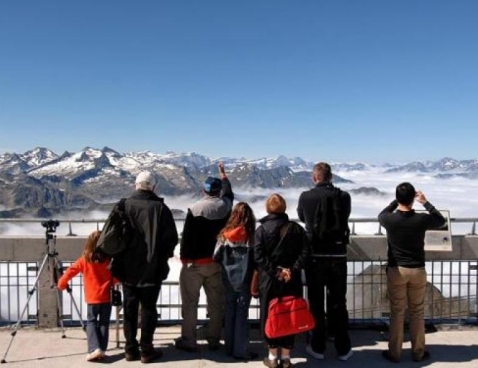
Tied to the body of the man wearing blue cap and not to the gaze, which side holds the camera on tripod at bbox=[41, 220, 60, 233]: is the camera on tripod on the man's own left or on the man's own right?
on the man's own left

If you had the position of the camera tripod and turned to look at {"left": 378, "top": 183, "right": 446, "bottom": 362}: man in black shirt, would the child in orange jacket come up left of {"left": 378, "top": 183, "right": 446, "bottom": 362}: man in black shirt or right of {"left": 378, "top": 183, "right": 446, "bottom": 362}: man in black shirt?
right

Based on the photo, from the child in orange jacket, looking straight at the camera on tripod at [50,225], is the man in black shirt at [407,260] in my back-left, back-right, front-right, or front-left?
back-right

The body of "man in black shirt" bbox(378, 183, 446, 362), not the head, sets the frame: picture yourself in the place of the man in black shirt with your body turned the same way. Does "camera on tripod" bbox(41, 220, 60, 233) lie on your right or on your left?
on your left

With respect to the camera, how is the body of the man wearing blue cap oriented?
away from the camera

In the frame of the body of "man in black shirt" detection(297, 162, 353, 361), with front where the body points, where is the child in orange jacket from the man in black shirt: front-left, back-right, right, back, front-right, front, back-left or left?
left

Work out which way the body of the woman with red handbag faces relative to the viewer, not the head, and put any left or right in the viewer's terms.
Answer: facing away from the viewer

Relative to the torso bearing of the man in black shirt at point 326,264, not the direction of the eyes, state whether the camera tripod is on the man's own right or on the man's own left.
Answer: on the man's own left

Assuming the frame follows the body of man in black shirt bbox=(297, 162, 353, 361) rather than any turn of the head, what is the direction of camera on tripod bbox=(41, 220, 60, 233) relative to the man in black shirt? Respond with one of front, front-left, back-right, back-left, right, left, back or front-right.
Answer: left

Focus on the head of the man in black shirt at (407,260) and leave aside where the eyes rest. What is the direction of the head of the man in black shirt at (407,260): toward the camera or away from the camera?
away from the camera

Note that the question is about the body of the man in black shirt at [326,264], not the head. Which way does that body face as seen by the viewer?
away from the camera

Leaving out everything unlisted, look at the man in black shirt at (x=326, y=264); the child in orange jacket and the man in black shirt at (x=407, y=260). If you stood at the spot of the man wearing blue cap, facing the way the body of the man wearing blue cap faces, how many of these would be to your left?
1

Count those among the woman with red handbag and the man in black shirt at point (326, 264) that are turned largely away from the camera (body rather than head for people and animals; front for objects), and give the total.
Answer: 2

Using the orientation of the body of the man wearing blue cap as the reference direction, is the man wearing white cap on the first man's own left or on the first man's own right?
on the first man's own left

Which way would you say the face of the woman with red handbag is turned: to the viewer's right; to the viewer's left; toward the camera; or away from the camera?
away from the camera

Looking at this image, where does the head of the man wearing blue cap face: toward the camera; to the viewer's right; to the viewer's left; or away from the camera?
away from the camera
